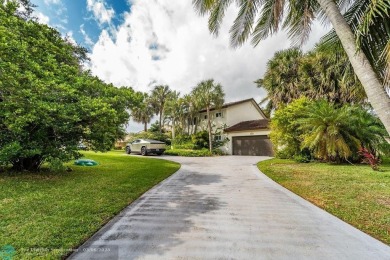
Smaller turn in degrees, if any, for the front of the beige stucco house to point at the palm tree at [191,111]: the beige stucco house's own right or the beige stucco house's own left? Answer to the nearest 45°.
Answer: approximately 90° to the beige stucco house's own right

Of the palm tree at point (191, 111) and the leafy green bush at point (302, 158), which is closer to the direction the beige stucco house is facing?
the leafy green bush

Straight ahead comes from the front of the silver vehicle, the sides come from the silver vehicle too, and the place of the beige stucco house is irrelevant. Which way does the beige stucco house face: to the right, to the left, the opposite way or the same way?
to the left

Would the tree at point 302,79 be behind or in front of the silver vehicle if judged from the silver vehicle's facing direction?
behind

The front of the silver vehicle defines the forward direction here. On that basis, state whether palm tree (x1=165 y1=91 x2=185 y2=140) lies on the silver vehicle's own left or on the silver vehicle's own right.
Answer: on the silver vehicle's own right

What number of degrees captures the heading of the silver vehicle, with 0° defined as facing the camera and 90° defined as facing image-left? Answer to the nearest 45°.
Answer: approximately 135°

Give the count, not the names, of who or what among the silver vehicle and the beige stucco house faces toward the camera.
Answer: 1

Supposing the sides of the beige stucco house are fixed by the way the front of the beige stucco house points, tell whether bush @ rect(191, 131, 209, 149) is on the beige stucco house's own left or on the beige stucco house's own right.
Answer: on the beige stucco house's own right

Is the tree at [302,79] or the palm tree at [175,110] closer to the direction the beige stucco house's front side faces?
the tree

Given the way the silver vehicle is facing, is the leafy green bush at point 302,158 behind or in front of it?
behind

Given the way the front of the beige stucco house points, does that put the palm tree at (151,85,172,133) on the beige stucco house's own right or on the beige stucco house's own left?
on the beige stucco house's own right

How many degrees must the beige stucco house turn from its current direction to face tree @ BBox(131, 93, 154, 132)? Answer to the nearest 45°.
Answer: approximately 135° to its right
